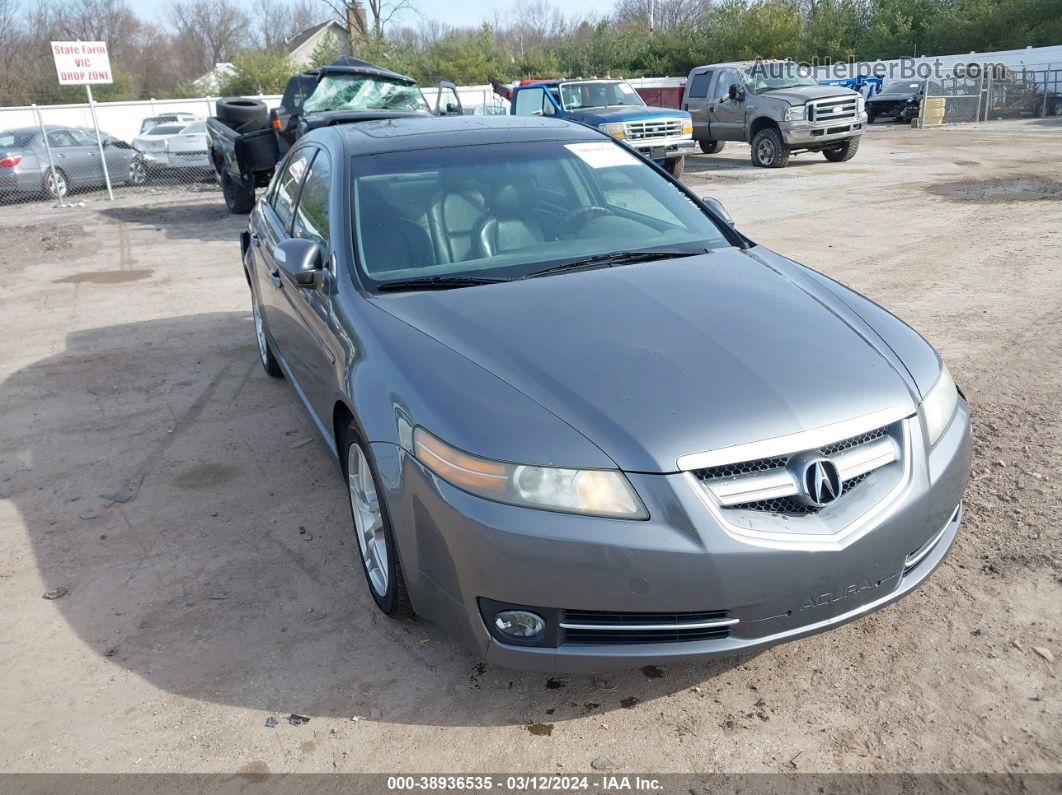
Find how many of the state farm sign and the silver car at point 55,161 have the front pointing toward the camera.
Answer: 1

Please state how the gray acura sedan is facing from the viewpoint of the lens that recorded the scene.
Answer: facing the viewer and to the right of the viewer

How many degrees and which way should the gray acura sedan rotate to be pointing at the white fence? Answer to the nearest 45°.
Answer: approximately 180°

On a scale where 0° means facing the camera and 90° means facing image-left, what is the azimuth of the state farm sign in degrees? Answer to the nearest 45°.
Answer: approximately 0°

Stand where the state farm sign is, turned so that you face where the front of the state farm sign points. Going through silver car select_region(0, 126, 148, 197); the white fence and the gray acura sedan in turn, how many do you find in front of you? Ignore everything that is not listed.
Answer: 1

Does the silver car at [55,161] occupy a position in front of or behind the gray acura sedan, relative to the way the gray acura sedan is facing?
behind

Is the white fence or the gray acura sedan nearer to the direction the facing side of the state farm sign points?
the gray acura sedan

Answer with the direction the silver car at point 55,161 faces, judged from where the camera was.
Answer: facing away from the viewer and to the right of the viewer

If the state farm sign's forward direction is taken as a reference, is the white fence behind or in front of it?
behind

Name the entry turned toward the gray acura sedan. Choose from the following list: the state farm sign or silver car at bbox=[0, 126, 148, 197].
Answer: the state farm sign

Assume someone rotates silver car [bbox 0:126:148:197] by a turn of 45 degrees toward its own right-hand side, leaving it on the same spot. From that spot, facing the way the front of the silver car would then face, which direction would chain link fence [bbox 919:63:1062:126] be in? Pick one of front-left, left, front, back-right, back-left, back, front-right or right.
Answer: front

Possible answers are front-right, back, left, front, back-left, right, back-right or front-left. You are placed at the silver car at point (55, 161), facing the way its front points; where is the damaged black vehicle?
front-right
